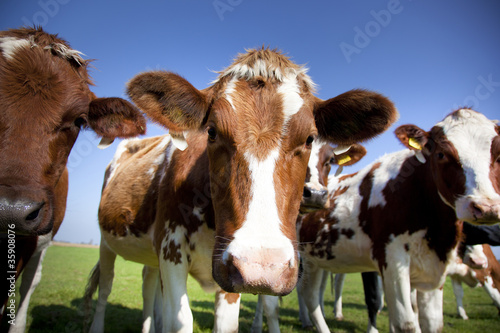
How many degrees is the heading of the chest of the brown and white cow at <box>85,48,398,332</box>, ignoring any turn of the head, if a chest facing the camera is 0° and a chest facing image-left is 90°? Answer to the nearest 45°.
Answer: approximately 315°

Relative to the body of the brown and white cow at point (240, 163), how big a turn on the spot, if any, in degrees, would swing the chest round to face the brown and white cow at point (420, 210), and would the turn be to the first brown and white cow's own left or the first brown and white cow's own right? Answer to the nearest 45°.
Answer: approximately 90° to the first brown and white cow's own left

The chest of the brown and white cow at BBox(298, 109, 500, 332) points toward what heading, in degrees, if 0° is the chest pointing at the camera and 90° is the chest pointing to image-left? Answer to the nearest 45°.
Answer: approximately 315°

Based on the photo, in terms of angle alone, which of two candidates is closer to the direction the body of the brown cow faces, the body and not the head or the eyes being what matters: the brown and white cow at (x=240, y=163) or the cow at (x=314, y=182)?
the brown and white cow

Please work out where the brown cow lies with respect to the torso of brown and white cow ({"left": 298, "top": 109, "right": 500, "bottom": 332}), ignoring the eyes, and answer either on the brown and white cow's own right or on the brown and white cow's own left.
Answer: on the brown and white cow's own right
